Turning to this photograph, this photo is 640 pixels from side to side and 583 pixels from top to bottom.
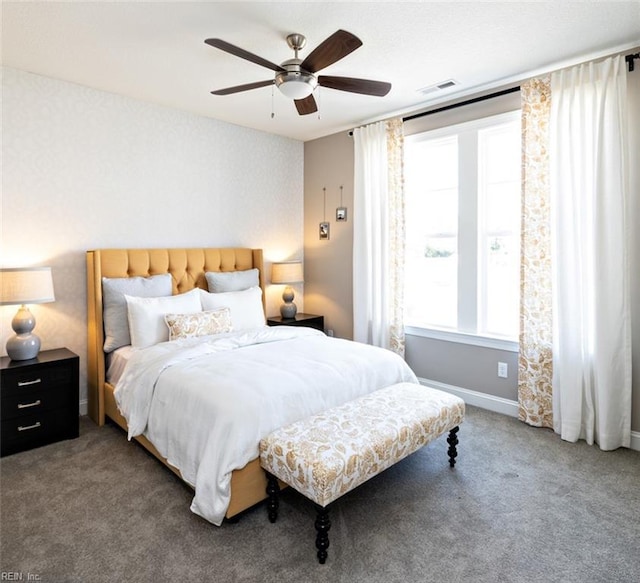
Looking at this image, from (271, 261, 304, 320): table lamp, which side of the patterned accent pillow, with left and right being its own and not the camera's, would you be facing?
left

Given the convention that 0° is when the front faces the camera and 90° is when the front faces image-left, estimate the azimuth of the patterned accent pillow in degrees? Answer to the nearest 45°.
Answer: approximately 315°

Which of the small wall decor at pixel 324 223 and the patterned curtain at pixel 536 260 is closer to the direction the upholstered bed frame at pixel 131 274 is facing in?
the patterned curtain

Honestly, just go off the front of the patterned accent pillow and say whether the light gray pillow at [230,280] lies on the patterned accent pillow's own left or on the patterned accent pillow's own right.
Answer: on the patterned accent pillow's own left

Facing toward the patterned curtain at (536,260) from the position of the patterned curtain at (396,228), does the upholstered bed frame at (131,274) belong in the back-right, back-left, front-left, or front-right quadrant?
back-right

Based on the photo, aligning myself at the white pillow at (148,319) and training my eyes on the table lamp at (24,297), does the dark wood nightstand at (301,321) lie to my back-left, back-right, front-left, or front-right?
back-right

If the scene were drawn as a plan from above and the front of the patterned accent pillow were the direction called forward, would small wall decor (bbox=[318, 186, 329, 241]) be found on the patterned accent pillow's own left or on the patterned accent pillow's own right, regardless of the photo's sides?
on the patterned accent pillow's own left

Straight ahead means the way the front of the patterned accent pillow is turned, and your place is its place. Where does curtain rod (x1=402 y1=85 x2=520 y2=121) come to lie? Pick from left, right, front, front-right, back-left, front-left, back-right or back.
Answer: front-left

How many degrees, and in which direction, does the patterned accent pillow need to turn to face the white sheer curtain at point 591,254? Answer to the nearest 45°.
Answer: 0° — it already faces it

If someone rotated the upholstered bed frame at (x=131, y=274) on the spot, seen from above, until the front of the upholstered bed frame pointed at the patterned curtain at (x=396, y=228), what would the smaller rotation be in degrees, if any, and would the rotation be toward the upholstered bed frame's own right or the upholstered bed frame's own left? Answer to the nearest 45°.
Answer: approximately 45° to the upholstered bed frame's own left

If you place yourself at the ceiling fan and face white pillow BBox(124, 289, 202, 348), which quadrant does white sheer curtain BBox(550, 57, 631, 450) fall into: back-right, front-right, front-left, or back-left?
back-right
